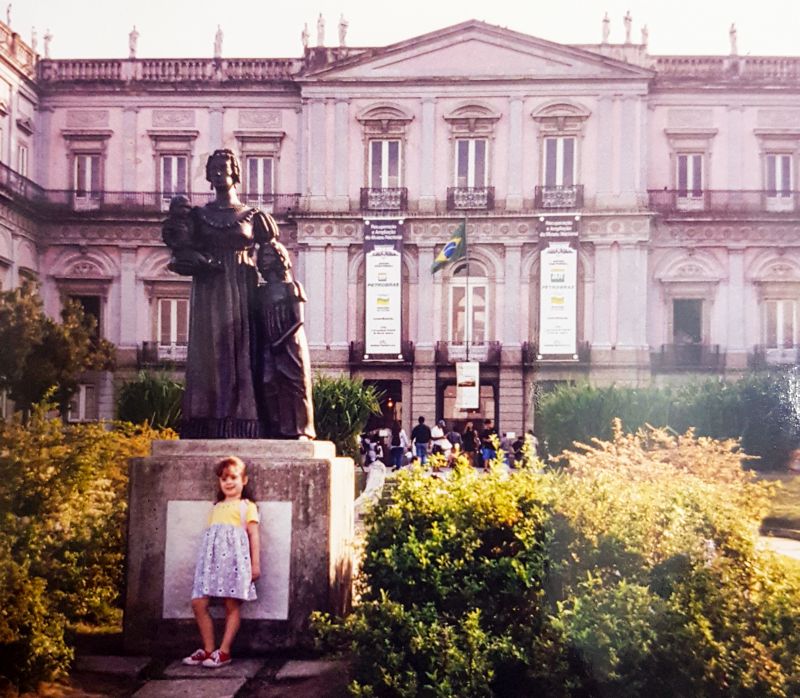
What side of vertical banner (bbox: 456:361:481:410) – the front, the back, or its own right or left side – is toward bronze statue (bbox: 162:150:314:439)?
front

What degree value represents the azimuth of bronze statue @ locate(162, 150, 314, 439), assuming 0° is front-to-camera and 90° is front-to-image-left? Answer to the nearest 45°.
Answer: approximately 0°

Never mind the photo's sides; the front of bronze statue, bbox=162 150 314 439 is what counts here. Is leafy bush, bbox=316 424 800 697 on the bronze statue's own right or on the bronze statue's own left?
on the bronze statue's own left

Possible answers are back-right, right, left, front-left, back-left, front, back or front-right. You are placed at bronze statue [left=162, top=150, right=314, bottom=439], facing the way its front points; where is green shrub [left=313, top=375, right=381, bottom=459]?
back

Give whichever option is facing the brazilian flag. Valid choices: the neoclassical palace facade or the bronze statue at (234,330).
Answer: the neoclassical palace facade

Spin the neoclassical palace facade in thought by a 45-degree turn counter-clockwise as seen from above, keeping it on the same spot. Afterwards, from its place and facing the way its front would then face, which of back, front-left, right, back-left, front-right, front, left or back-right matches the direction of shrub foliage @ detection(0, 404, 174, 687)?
front-right

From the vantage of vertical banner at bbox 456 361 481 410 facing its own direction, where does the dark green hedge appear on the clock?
The dark green hedge is roughly at 11 o'clock from the vertical banner.

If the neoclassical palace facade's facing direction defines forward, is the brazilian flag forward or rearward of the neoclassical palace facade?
forward

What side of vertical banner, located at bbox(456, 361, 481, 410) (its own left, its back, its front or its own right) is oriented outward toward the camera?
front

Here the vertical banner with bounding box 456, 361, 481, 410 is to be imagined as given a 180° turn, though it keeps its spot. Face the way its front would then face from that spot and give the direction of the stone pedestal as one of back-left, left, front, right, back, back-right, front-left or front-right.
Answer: back

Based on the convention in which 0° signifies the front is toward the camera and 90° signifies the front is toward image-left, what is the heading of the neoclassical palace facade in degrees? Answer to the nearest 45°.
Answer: approximately 0°

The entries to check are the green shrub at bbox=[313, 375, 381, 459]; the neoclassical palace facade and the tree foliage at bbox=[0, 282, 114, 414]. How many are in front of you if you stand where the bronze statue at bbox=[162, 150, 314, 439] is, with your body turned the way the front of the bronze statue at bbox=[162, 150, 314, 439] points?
0

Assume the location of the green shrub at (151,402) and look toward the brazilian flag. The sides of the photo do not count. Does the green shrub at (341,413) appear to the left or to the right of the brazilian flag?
right

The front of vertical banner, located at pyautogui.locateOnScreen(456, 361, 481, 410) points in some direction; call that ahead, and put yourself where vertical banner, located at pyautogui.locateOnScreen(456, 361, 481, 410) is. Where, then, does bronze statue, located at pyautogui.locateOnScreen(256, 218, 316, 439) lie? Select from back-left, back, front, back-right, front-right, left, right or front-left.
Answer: front

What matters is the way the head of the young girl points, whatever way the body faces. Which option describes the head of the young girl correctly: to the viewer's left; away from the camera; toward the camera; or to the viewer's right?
toward the camera
